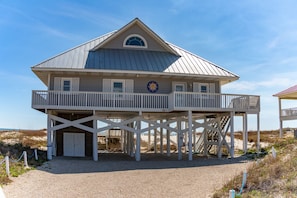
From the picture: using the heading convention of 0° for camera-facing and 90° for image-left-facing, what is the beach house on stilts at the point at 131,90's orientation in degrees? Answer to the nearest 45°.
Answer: approximately 0°

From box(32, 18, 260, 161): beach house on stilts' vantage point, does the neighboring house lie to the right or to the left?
on its left
